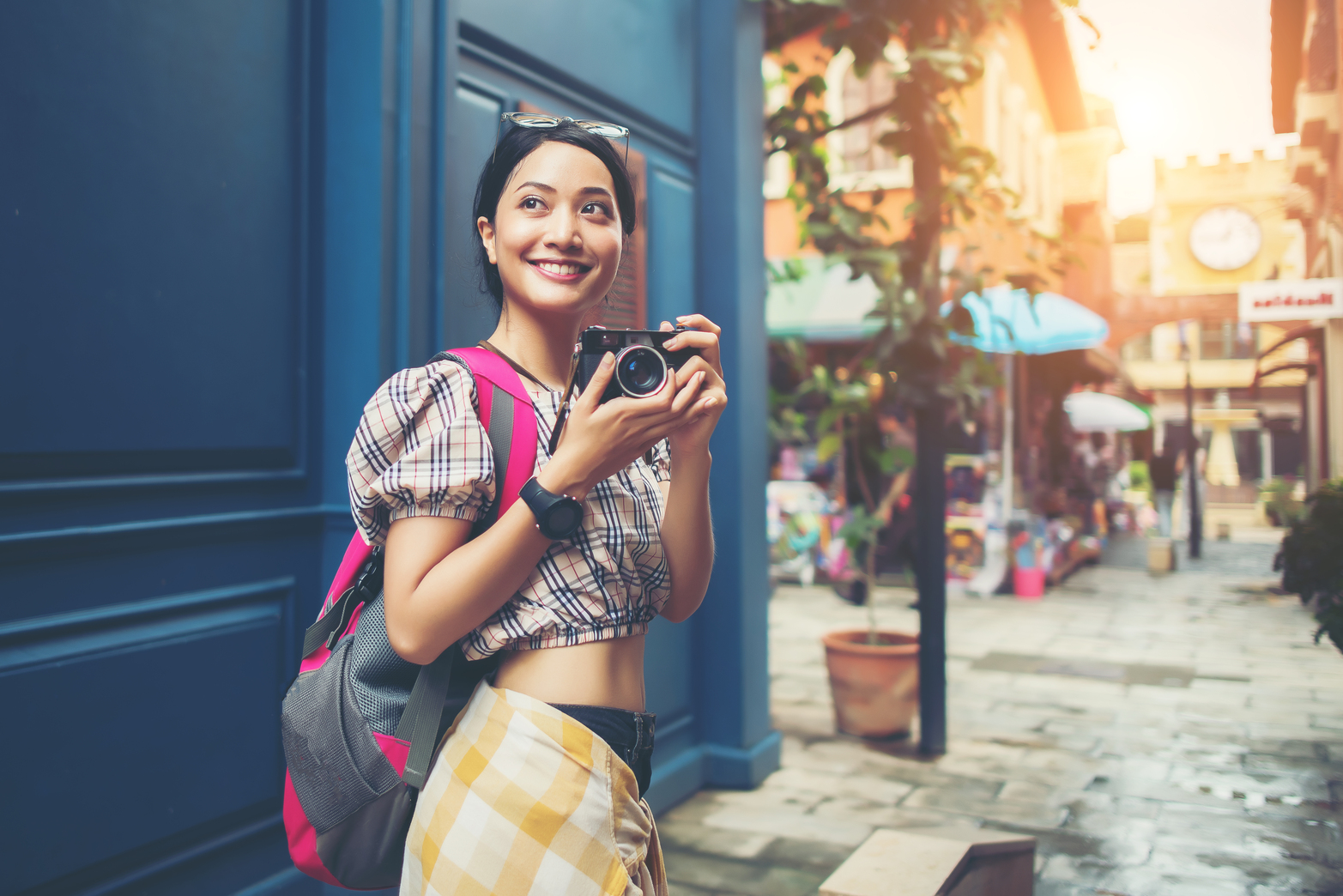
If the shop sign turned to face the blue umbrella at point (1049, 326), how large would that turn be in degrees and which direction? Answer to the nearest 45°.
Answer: approximately 45° to its right

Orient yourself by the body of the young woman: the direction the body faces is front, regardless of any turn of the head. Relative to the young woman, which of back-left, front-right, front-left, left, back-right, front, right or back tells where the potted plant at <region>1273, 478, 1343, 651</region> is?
left

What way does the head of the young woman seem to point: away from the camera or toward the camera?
toward the camera

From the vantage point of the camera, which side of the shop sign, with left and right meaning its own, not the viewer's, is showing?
front

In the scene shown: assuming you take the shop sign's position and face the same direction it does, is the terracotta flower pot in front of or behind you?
in front

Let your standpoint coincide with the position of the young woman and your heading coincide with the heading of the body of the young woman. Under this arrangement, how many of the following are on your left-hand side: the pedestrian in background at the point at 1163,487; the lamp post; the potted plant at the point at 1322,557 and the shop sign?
4

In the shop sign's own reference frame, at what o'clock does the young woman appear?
The young woman is roughly at 12 o'clock from the shop sign.

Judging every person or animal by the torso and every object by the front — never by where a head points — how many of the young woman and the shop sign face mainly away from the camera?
0

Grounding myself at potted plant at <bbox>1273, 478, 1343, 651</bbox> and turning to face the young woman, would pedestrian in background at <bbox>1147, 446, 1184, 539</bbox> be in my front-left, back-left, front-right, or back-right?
back-right

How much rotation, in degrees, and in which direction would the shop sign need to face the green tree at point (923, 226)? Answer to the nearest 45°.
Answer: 0° — it already faces it

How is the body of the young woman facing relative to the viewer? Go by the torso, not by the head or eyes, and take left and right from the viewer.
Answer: facing the viewer and to the right of the viewer

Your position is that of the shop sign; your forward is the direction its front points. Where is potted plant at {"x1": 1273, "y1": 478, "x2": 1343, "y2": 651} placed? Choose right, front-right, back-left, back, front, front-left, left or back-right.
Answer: front

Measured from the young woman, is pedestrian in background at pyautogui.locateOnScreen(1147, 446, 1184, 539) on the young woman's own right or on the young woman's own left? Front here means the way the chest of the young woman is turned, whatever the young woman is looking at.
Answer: on the young woman's own left

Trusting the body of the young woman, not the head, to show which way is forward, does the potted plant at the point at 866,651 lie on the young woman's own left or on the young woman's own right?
on the young woman's own left
